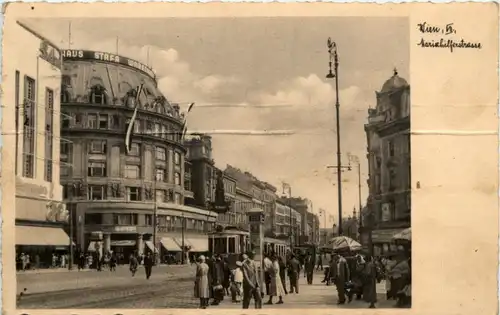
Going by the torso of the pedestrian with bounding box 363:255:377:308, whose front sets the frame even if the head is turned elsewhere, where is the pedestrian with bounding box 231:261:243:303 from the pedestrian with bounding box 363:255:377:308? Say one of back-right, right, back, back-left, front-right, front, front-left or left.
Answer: left

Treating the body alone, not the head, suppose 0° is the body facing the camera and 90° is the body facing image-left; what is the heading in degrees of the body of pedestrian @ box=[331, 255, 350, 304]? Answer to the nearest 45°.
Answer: approximately 180°

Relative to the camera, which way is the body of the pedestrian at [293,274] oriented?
away from the camera

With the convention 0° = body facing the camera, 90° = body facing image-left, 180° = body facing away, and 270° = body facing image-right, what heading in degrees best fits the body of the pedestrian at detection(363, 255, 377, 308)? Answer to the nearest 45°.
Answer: approximately 180°

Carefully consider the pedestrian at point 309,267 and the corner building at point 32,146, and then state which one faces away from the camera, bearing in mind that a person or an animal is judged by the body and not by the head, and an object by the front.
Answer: the pedestrian

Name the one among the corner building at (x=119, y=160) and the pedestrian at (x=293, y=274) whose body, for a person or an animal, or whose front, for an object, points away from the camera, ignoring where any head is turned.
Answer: the pedestrian

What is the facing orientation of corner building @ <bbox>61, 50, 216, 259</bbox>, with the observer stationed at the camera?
facing the viewer

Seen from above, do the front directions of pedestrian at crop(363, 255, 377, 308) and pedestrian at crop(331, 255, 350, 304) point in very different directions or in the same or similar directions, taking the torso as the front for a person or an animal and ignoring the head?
same or similar directions
